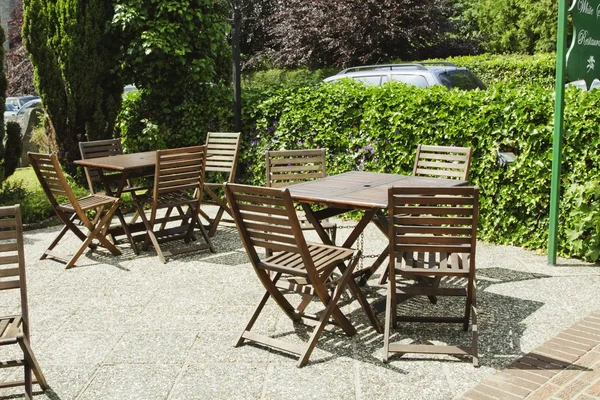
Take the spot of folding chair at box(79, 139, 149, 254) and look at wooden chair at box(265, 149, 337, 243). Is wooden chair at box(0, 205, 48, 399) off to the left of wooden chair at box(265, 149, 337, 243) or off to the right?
right

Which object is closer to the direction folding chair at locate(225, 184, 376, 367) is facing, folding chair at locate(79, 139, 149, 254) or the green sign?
the green sign

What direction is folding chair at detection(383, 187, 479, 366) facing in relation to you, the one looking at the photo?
facing away from the viewer

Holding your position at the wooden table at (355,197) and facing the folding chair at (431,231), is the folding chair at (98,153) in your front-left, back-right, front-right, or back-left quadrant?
back-right

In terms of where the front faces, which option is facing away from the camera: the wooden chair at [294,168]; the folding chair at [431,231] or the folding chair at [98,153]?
the folding chair at [431,231]

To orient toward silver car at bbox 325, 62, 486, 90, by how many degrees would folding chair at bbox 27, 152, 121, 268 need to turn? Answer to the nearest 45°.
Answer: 0° — it already faces it

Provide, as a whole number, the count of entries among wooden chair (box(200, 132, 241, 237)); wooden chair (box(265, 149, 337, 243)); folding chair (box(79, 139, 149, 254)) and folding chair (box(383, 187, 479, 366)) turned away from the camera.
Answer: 1

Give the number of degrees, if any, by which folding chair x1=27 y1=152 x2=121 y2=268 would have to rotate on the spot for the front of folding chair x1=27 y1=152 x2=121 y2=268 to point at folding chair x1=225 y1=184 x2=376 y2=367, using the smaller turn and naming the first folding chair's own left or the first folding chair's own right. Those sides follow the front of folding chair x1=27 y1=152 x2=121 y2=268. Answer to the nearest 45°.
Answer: approximately 90° to the first folding chair's own right

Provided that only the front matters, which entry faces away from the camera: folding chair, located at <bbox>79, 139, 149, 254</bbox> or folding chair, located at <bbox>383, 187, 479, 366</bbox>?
folding chair, located at <bbox>383, 187, 479, 366</bbox>

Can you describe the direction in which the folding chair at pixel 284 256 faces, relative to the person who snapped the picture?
facing away from the viewer and to the right of the viewer

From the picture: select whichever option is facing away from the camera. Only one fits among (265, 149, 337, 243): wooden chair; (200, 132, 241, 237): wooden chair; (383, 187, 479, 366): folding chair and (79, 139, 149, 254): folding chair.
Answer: (383, 187, 479, 366): folding chair

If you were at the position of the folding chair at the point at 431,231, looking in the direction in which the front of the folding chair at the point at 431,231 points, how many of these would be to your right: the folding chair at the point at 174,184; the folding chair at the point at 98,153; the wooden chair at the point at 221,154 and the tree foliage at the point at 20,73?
0

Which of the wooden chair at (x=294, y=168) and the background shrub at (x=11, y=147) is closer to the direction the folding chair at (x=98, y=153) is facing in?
the wooden chair

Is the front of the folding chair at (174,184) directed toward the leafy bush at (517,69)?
no

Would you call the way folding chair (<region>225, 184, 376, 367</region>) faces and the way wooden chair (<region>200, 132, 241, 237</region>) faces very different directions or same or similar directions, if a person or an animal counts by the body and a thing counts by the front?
very different directions

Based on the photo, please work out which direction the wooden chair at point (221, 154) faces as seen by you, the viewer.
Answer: facing the viewer and to the left of the viewer

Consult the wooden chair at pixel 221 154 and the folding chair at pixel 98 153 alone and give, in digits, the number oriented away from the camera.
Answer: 0

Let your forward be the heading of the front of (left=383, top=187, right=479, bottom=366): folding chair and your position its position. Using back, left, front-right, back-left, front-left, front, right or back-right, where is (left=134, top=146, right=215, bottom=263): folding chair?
front-left

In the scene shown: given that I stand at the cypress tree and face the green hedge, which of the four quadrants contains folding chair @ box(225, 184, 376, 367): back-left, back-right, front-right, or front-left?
front-right

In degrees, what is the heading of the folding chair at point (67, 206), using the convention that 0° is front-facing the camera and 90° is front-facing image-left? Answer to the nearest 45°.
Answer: approximately 225°

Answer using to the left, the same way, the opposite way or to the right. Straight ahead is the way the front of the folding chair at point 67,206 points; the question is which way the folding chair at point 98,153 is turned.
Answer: to the right

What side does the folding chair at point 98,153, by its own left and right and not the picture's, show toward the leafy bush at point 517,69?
left

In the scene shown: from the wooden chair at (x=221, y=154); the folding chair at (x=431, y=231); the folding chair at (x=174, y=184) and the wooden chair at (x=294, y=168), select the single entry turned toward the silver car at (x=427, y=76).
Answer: the folding chair at (x=431, y=231)

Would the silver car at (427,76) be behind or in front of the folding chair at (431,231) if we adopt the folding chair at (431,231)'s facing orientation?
in front

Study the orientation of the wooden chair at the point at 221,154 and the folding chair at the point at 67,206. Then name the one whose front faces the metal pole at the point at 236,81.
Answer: the folding chair
